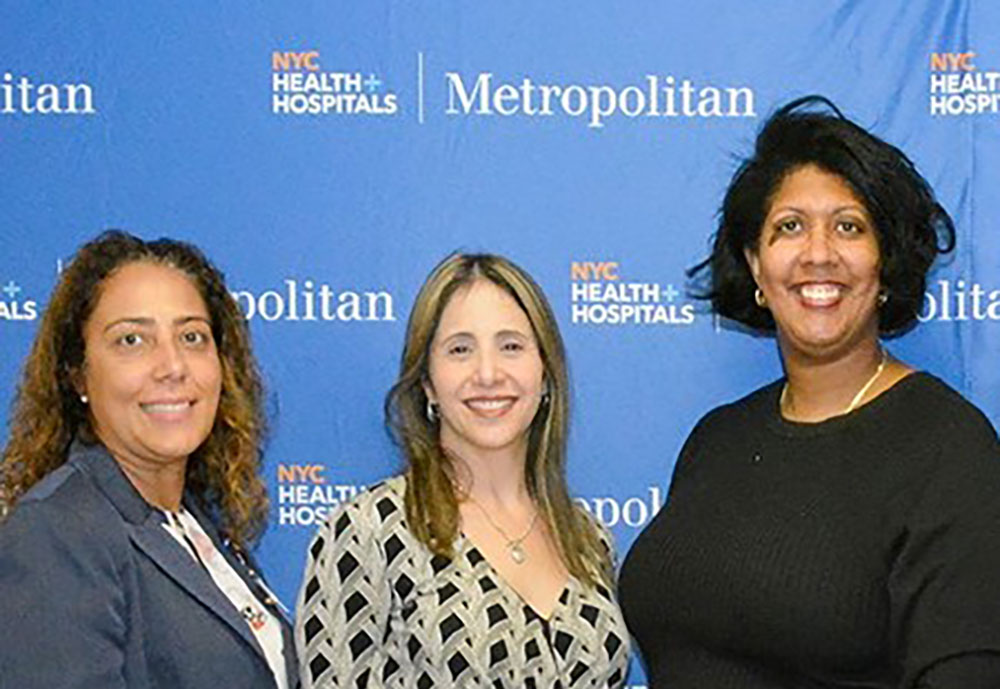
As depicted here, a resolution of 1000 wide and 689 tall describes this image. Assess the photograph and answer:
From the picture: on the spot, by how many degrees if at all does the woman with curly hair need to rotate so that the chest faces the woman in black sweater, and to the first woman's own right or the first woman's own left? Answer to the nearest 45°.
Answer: approximately 45° to the first woman's own left

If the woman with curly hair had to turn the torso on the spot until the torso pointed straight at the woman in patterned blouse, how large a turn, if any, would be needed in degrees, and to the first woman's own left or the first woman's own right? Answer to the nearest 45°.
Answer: approximately 45° to the first woman's own left

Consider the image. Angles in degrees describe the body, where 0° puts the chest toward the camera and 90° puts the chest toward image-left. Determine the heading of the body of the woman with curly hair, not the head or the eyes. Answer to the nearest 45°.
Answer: approximately 315°

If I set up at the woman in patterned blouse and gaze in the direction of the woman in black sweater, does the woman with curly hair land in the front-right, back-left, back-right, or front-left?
back-right
